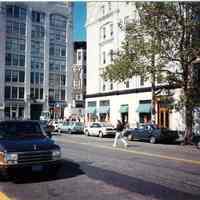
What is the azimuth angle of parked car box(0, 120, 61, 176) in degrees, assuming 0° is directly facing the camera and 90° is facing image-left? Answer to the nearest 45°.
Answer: approximately 315°

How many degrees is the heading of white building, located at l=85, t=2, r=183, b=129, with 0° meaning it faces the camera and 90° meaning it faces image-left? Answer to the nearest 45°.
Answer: approximately 45°

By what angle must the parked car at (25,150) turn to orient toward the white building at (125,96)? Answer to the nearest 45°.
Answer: approximately 135° to its left

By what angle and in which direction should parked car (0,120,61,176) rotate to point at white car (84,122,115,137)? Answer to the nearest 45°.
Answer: approximately 135° to its left

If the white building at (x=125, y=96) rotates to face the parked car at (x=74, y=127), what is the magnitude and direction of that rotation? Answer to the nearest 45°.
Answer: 0° — it already faces it

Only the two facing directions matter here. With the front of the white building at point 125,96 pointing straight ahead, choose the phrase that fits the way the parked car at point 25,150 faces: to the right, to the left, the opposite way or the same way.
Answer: to the left

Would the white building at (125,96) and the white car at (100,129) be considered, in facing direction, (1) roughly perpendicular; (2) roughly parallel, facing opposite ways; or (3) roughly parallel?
roughly perpendicular

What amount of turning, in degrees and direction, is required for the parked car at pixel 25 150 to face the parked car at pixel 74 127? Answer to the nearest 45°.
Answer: approximately 135° to its left
